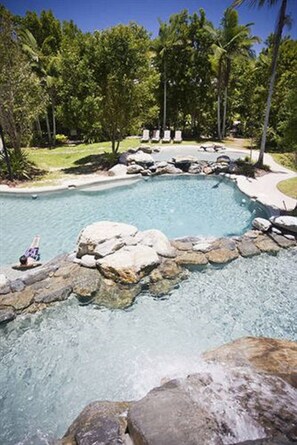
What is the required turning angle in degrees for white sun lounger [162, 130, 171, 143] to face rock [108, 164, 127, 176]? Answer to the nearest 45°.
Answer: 0° — it already faces it

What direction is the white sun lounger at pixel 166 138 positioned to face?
toward the camera

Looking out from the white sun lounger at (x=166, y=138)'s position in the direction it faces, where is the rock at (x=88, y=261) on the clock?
The rock is roughly at 12 o'clock from the white sun lounger.

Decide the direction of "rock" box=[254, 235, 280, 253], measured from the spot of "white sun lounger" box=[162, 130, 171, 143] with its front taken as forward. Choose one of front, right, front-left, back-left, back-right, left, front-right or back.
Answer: front

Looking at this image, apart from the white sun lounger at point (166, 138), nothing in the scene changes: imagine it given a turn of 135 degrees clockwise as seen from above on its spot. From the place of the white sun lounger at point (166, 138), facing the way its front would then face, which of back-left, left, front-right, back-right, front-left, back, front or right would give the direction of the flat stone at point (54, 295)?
back-left

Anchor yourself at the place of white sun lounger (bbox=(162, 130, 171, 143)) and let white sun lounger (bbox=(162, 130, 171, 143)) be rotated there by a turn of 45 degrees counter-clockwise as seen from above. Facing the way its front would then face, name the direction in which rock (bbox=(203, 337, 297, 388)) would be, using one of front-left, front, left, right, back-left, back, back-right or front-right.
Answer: front-right

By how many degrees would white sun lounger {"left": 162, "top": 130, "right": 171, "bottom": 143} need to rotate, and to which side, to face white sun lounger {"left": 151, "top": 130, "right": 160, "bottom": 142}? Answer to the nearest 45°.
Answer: approximately 135° to its right

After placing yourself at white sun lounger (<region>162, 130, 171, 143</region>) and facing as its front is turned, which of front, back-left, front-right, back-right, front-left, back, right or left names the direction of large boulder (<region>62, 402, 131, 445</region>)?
front

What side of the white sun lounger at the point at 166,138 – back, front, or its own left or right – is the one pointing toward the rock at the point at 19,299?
front

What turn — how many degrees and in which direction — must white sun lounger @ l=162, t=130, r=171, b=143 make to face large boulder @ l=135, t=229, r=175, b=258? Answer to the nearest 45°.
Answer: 0° — it already faces it

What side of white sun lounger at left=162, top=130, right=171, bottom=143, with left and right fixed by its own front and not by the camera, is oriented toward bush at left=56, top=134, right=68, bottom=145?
right

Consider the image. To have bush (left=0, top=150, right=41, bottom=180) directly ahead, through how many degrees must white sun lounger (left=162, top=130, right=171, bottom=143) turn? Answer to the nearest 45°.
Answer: approximately 45° to its right

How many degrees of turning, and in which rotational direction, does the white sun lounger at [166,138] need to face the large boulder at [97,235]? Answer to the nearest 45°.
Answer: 0° — it already faces it

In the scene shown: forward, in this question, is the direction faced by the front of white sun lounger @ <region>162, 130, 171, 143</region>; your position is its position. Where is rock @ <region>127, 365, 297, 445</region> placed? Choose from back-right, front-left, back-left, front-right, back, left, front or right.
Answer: front

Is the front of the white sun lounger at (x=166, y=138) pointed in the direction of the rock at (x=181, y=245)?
yes

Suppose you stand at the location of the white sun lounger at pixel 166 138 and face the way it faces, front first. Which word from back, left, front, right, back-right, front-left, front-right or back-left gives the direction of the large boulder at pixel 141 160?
front
